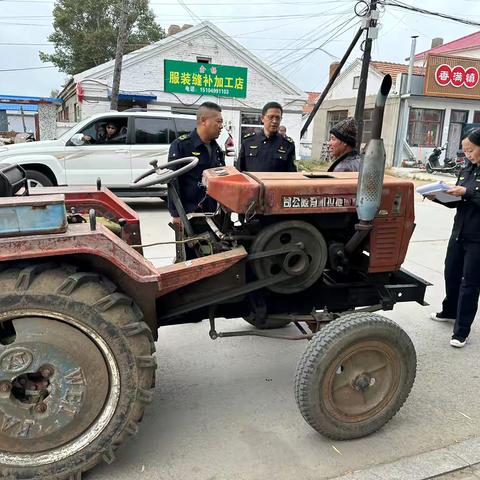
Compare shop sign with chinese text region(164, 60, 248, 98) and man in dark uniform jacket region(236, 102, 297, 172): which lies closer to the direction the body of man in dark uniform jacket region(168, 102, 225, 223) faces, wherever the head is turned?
the man in dark uniform jacket

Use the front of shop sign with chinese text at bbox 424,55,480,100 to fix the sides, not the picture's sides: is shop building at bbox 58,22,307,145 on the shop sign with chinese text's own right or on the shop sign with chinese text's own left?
on the shop sign with chinese text's own right

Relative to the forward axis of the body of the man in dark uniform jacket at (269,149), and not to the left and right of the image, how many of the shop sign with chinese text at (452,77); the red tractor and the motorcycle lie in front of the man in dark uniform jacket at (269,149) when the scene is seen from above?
1

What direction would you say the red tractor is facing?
to the viewer's right

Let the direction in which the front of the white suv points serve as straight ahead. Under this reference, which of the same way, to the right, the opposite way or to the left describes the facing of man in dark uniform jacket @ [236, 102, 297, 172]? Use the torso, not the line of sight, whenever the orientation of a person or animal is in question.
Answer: to the left

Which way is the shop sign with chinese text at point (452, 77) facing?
toward the camera

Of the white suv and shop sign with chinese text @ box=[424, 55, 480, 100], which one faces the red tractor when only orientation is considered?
the shop sign with chinese text

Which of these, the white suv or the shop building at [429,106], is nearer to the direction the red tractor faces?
the shop building

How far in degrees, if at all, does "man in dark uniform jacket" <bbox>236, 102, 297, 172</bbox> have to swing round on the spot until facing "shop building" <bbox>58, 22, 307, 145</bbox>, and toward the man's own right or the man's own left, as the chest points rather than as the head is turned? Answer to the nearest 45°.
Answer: approximately 180°

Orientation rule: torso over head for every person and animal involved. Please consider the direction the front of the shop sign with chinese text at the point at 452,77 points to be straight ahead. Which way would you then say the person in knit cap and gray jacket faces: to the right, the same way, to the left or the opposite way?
to the right

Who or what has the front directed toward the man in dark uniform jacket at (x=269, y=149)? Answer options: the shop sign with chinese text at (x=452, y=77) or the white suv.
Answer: the shop sign with chinese text

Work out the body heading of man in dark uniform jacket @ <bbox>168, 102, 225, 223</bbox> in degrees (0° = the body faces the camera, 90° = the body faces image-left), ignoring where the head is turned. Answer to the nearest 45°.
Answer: approximately 315°

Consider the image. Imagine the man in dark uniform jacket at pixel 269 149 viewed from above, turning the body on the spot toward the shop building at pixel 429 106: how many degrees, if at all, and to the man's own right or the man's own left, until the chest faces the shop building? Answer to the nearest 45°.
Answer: approximately 180°

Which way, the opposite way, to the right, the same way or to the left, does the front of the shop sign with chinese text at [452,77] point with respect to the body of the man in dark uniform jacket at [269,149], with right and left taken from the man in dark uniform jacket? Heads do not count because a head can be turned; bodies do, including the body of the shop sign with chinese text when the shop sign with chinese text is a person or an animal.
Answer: the same way

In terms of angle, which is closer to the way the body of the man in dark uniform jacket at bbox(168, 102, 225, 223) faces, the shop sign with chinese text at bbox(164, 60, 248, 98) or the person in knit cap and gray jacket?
the person in knit cap and gray jacket

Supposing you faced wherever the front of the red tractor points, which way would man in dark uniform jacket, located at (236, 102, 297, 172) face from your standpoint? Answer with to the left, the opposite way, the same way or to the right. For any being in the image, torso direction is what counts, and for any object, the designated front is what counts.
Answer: to the right

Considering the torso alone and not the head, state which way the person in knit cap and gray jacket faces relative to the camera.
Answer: to the viewer's left
